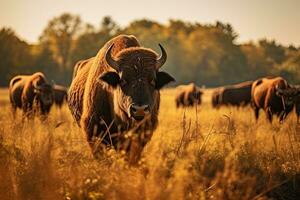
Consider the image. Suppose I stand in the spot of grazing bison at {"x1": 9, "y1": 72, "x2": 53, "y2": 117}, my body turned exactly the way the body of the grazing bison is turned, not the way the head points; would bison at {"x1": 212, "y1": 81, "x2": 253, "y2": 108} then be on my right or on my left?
on my left

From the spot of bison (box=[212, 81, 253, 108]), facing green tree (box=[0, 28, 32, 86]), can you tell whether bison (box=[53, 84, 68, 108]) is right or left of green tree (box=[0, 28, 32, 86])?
left

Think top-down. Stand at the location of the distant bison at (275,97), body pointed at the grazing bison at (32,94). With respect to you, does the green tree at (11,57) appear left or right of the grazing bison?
right

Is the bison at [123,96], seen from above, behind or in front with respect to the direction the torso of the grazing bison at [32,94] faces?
in front

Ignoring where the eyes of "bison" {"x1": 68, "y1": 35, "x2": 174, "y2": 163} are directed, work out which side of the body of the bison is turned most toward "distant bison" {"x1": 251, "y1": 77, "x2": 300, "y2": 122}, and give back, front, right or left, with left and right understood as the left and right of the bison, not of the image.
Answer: left

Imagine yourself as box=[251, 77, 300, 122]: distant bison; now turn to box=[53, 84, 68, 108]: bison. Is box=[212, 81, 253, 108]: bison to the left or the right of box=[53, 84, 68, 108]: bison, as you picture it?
right

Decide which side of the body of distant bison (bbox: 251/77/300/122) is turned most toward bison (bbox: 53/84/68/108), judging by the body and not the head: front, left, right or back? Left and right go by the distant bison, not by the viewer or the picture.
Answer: back

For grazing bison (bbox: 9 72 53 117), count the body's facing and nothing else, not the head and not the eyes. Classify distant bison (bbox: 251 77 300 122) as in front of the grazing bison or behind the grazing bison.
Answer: in front

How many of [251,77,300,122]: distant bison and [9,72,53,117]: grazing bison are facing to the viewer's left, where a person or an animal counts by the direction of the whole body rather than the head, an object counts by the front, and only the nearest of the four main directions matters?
0

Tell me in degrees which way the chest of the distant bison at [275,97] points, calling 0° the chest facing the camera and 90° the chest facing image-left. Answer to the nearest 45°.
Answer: approximately 315°
